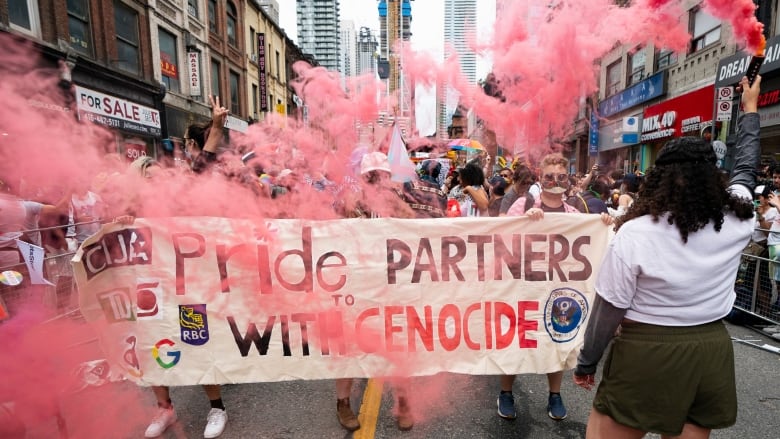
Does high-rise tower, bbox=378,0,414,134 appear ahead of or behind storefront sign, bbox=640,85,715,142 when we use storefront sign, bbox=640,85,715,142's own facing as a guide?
ahead

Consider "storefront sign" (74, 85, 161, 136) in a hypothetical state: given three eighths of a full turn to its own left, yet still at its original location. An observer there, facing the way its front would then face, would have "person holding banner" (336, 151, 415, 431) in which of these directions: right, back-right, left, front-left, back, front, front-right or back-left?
back

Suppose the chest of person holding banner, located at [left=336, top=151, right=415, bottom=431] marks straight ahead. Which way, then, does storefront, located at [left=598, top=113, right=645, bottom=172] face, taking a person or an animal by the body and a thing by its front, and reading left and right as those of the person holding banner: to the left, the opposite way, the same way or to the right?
to the right

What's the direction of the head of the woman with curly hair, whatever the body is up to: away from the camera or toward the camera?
away from the camera

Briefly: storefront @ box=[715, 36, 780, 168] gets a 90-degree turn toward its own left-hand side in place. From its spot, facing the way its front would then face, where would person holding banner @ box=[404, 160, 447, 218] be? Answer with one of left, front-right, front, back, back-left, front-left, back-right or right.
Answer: front-right

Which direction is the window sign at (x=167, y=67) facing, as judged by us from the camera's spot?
facing the viewer and to the right of the viewer
